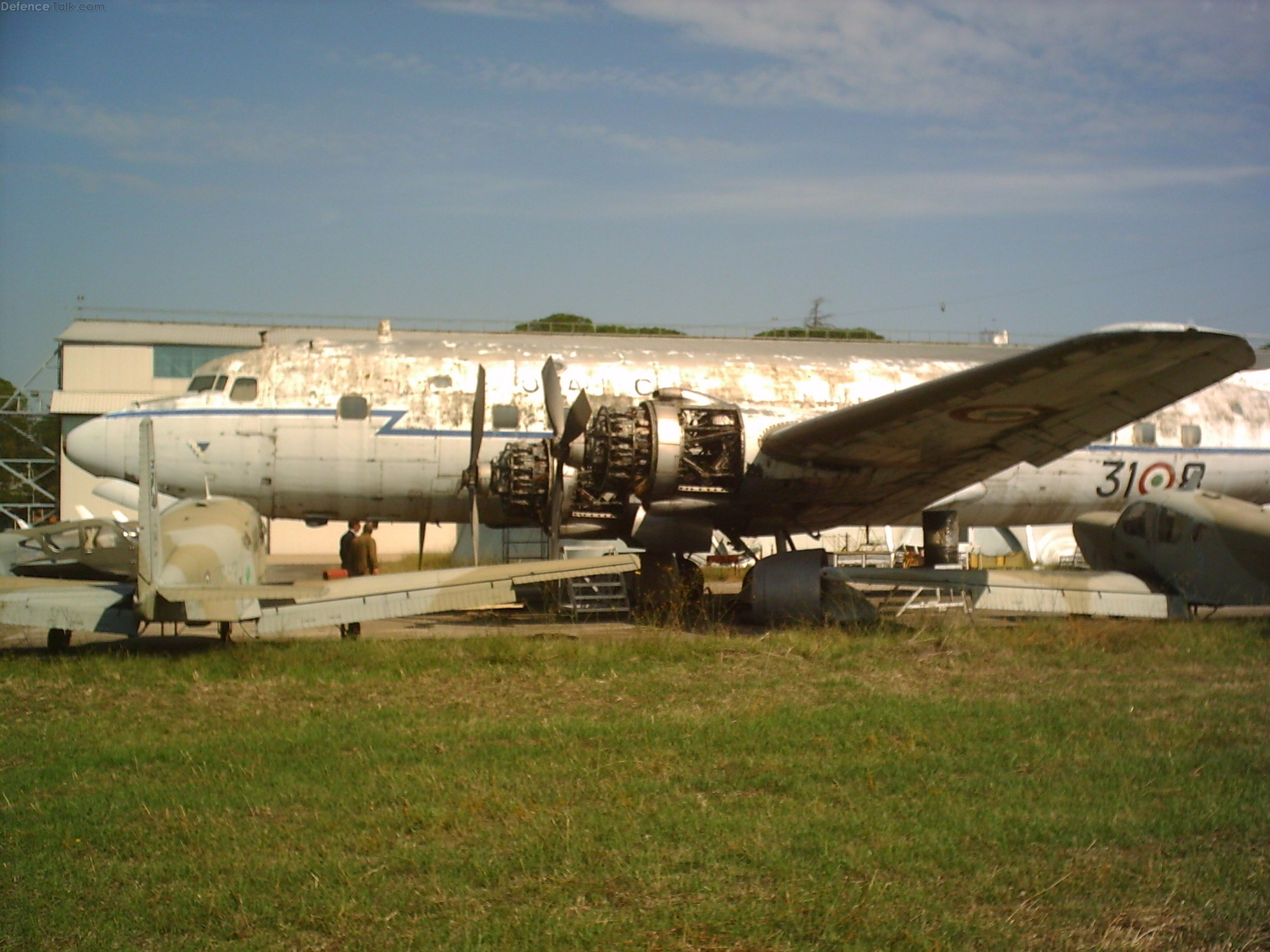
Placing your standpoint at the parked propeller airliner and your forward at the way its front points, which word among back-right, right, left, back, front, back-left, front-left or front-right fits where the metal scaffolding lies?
front-right

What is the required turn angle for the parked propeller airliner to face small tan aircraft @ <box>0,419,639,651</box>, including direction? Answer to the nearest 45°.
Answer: approximately 45° to its left

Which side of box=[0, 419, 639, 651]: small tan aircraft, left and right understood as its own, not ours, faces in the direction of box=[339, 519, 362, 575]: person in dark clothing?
front

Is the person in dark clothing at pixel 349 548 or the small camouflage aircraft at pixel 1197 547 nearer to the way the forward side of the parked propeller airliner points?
the person in dark clothing

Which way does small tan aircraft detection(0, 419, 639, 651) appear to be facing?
away from the camera

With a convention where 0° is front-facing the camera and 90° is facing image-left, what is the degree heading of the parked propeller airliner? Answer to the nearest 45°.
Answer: approximately 90°

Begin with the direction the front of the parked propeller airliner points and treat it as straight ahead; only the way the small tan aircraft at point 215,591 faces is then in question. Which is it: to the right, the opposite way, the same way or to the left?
to the right

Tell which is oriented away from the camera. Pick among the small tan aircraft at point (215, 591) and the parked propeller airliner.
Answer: the small tan aircraft

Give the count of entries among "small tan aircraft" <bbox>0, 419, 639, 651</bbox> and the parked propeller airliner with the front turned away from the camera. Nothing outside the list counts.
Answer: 1
